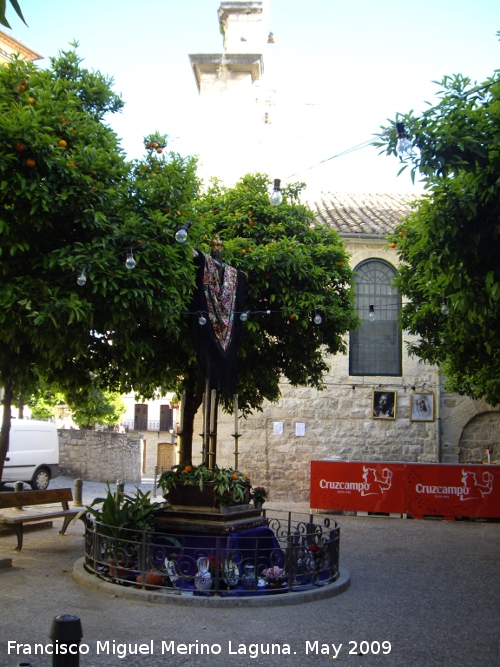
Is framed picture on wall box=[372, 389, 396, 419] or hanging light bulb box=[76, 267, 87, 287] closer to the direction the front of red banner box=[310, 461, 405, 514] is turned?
the hanging light bulb

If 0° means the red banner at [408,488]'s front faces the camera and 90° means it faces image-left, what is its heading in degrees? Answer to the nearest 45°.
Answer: approximately 0°
